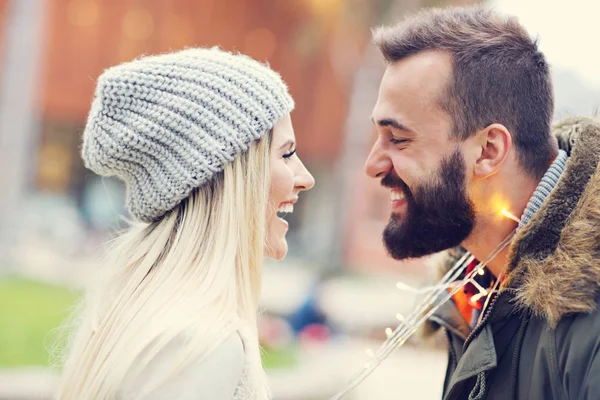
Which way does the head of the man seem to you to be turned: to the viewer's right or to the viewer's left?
to the viewer's left

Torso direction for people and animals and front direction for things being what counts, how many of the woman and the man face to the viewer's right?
1

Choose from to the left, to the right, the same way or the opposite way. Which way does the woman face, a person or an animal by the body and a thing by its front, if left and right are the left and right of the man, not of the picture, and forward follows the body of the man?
the opposite way

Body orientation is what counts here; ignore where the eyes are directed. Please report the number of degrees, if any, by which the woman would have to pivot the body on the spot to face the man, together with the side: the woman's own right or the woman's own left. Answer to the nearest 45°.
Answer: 0° — they already face them

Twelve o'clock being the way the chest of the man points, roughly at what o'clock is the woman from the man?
The woman is roughly at 11 o'clock from the man.

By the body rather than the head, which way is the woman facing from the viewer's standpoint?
to the viewer's right

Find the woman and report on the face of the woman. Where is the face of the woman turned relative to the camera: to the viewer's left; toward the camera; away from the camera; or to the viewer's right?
to the viewer's right

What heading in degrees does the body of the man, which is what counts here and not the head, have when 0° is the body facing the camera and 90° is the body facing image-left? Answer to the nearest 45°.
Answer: approximately 90°
